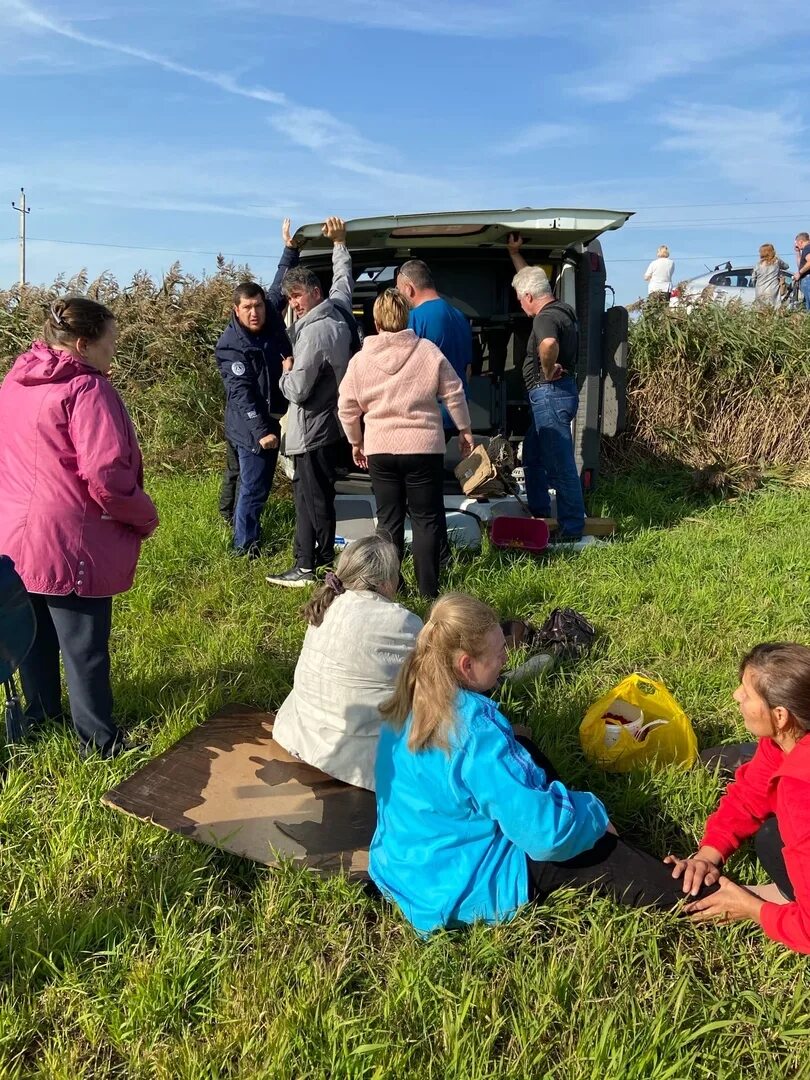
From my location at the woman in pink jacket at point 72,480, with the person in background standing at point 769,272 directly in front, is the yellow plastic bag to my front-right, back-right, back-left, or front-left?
front-right

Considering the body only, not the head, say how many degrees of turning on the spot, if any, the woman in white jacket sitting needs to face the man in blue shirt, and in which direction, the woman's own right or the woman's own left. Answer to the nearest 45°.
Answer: approximately 45° to the woman's own left

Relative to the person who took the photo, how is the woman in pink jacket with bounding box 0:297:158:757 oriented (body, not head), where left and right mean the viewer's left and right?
facing away from the viewer and to the right of the viewer

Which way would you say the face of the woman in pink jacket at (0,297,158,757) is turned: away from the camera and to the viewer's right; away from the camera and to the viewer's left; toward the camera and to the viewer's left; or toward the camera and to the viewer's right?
away from the camera and to the viewer's right

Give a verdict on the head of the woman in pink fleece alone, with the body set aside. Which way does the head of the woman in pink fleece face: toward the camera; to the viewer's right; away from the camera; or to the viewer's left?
away from the camera

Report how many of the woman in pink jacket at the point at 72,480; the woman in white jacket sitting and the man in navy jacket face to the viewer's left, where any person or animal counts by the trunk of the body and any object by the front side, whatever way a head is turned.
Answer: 0

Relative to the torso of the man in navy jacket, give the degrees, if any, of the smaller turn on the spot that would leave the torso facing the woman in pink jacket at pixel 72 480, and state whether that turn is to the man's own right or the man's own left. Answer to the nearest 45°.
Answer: approximately 45° to the man's own right

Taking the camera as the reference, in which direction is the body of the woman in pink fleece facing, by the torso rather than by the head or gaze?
away from the camera

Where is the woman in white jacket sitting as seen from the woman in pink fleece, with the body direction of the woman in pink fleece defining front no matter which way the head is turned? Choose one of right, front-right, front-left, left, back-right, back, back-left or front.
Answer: back
